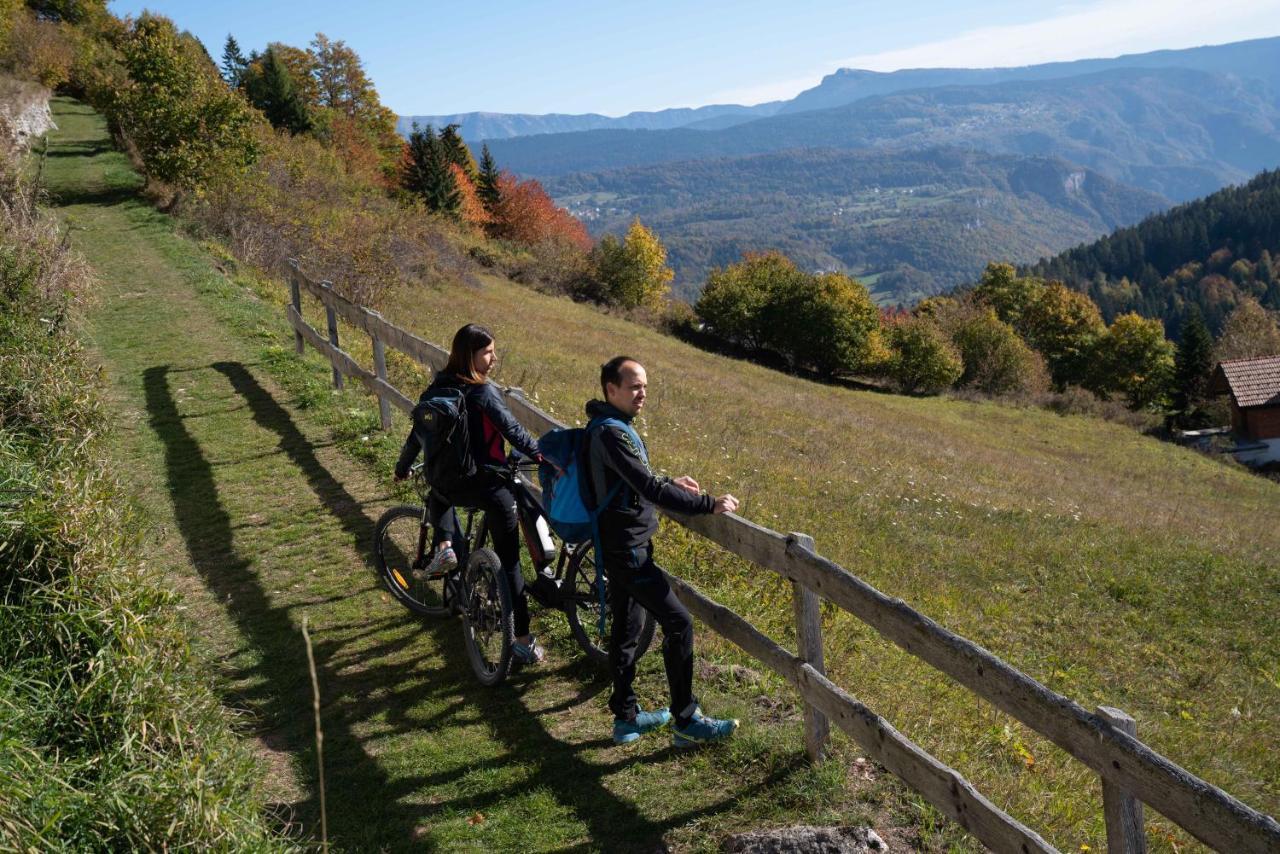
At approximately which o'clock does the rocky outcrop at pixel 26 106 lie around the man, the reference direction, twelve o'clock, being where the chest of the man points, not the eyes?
The rocky outcrop is roughly at 8 o'clock from the man.

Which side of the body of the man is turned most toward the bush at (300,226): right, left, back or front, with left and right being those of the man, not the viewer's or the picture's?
left

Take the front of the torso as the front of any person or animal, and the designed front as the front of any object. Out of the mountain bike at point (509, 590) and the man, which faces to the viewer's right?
the man

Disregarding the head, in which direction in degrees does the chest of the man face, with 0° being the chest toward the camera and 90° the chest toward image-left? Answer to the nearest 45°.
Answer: approximately 270°

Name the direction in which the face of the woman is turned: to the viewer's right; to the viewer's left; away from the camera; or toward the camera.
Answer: to the viewer's right

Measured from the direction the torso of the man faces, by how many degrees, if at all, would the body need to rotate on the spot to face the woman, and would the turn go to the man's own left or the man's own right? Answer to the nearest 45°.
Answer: approximately 135° to the man's own left
